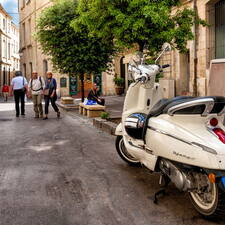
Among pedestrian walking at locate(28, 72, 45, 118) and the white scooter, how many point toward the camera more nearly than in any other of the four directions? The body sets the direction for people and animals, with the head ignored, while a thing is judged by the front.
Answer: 1

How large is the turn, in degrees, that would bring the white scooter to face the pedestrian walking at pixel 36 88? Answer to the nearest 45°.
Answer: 0° — it already faces them

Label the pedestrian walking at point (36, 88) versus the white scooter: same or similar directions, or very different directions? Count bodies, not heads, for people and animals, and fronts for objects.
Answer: very different directions

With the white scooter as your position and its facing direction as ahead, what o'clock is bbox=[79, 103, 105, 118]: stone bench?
The stone bench is roughly at 1 o'clock from the white scooter.

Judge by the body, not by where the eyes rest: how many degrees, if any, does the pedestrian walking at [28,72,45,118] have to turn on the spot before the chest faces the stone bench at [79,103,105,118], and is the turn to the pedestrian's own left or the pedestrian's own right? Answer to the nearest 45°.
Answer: approximately 90° to the pedestrian's own left

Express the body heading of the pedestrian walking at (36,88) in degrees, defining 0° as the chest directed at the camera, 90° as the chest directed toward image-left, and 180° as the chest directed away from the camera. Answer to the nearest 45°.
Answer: approximately 0°

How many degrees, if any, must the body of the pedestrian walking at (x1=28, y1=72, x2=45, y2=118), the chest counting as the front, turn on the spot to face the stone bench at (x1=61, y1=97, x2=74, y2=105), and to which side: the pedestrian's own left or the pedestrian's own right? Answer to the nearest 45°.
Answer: approximately 180°

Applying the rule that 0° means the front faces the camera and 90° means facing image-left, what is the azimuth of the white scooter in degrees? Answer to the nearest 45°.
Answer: approximately 135°
